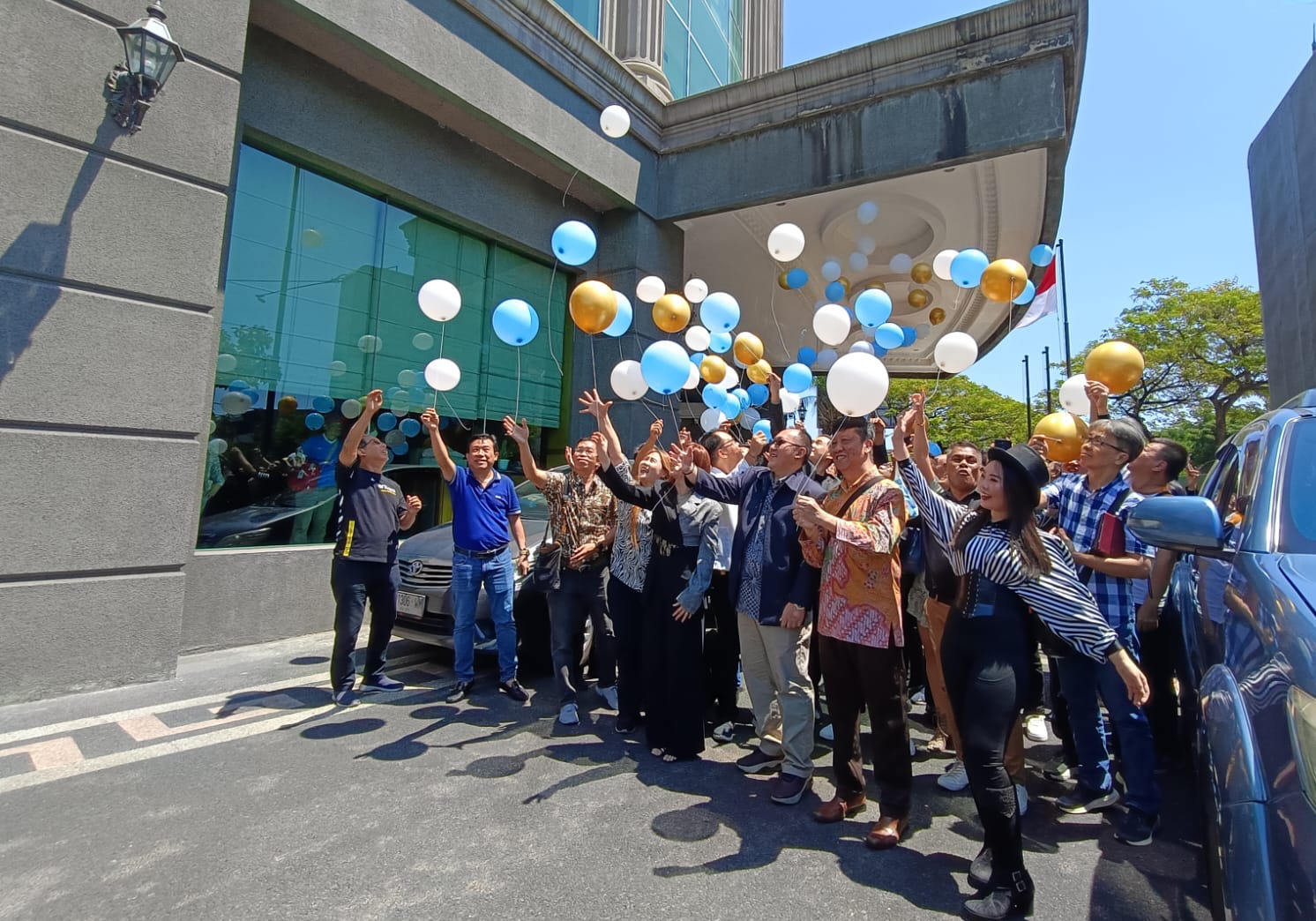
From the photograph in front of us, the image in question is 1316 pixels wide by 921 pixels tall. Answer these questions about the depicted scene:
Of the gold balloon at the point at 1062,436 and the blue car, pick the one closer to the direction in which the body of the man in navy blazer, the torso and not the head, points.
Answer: the blue car

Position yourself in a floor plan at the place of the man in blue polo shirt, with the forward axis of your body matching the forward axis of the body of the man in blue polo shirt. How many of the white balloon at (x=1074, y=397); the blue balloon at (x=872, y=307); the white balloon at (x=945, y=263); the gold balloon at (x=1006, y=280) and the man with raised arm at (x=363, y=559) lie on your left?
4

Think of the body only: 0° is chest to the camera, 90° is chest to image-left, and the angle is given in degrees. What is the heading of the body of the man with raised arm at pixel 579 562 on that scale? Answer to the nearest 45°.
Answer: approximately 0°

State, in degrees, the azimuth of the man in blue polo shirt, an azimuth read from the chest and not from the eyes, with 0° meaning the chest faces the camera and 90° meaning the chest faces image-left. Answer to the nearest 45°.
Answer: approximately 0°

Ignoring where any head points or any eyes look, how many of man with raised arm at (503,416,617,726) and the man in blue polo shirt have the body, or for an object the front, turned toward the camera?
2

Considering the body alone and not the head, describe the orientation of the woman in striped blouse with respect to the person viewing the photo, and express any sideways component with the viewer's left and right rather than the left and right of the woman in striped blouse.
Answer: facing the viewer and to the left of the viewer

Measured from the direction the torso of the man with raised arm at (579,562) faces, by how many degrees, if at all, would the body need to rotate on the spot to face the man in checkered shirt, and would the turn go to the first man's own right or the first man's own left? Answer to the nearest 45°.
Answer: approximately 45° to the first man's own left

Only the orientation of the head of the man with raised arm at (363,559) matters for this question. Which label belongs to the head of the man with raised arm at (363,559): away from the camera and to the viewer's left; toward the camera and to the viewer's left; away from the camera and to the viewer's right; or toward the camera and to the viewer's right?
toward the camera and to the viewer's right

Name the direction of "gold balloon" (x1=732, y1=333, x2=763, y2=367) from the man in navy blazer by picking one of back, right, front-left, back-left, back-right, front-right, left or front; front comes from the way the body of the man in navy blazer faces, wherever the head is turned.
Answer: back-right

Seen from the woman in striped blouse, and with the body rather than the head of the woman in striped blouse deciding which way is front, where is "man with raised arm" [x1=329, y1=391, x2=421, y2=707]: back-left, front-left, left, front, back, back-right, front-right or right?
front-right
